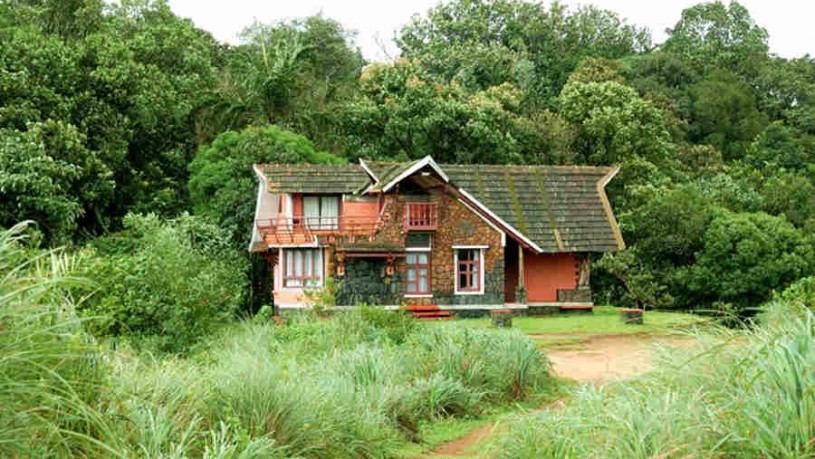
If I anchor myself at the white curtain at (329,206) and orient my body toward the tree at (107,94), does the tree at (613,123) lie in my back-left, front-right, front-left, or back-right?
back-right

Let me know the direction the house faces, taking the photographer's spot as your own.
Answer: facing the viewer

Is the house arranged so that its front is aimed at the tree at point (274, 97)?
no

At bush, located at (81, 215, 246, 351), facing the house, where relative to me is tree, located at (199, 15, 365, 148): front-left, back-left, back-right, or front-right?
front-left

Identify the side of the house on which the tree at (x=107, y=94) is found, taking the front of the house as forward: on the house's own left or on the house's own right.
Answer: on the house's own right

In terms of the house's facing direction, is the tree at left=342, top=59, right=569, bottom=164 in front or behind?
behind

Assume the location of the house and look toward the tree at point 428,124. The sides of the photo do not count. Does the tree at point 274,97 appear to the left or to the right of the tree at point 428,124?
left

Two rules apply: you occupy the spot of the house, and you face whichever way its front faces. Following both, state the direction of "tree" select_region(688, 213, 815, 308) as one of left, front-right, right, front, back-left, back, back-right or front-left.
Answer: left

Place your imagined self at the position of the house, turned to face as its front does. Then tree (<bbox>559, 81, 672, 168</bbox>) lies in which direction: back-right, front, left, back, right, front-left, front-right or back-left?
back-left

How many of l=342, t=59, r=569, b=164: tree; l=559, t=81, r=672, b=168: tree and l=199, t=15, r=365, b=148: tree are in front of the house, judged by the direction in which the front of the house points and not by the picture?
0

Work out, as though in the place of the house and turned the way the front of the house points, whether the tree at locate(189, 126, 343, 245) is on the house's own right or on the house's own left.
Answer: on the house's own right

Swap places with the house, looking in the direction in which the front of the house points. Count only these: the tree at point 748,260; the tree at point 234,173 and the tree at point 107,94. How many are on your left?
1

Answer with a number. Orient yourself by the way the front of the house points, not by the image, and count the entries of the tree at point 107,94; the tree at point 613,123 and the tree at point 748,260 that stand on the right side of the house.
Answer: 1

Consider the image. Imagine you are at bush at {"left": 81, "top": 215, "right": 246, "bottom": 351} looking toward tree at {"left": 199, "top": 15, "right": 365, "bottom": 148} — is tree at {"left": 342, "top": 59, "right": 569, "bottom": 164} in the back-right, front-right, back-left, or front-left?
front-right
